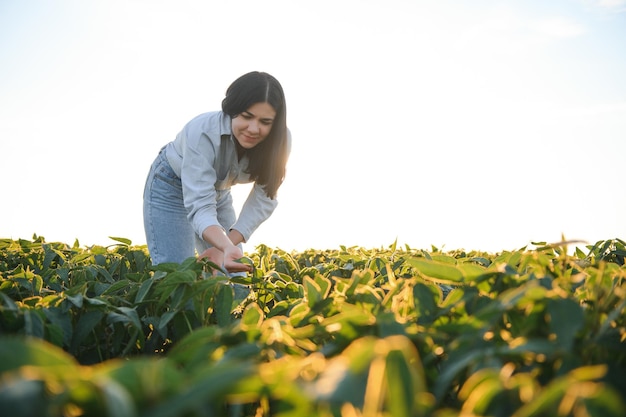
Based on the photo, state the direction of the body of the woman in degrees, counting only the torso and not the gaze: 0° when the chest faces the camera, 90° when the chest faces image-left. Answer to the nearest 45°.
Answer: approximately 315°
